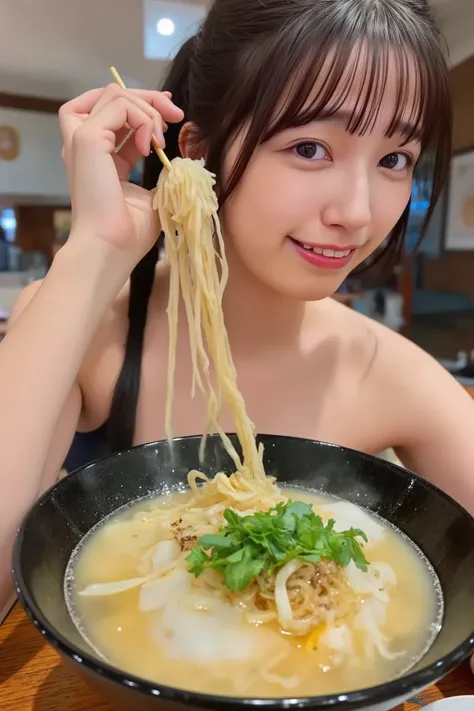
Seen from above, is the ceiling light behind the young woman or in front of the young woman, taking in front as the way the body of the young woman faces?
behind

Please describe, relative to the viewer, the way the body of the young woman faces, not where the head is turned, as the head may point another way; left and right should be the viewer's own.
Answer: facing the viewer
